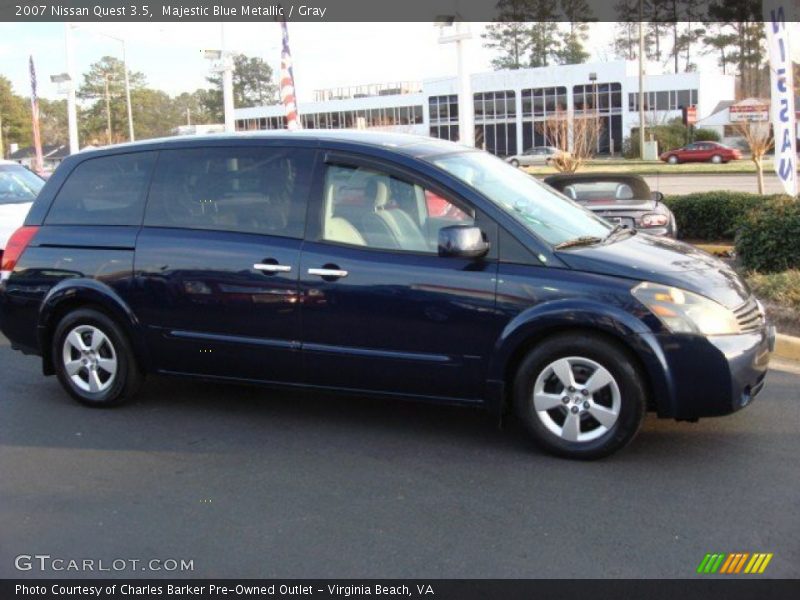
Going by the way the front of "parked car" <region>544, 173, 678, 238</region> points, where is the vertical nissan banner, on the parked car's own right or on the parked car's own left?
on the parked car's own right

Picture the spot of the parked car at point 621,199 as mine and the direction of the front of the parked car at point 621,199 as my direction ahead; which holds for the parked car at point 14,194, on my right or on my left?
on my left

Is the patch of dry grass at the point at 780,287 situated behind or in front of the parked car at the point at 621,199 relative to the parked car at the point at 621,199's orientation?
behind

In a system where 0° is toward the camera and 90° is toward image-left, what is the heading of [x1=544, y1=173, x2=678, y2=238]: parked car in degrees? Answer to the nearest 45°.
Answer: approximately 180°
